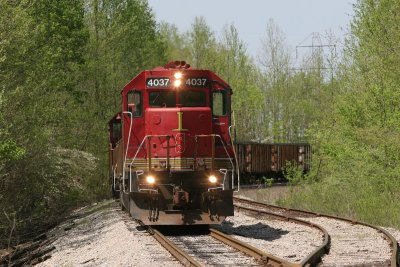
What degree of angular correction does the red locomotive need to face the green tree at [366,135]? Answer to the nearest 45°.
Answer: approximately 135° to its left

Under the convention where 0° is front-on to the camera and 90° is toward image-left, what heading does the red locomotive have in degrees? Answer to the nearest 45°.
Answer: approximately 0°

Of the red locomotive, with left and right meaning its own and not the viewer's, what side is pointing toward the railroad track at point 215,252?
front

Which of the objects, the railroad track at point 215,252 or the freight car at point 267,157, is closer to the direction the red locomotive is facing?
the railroad track

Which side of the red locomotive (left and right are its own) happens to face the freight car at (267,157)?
back

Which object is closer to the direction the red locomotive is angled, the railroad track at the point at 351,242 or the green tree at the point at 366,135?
the railroad track

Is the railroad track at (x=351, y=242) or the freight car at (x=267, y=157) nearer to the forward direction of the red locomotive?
the railroad track
